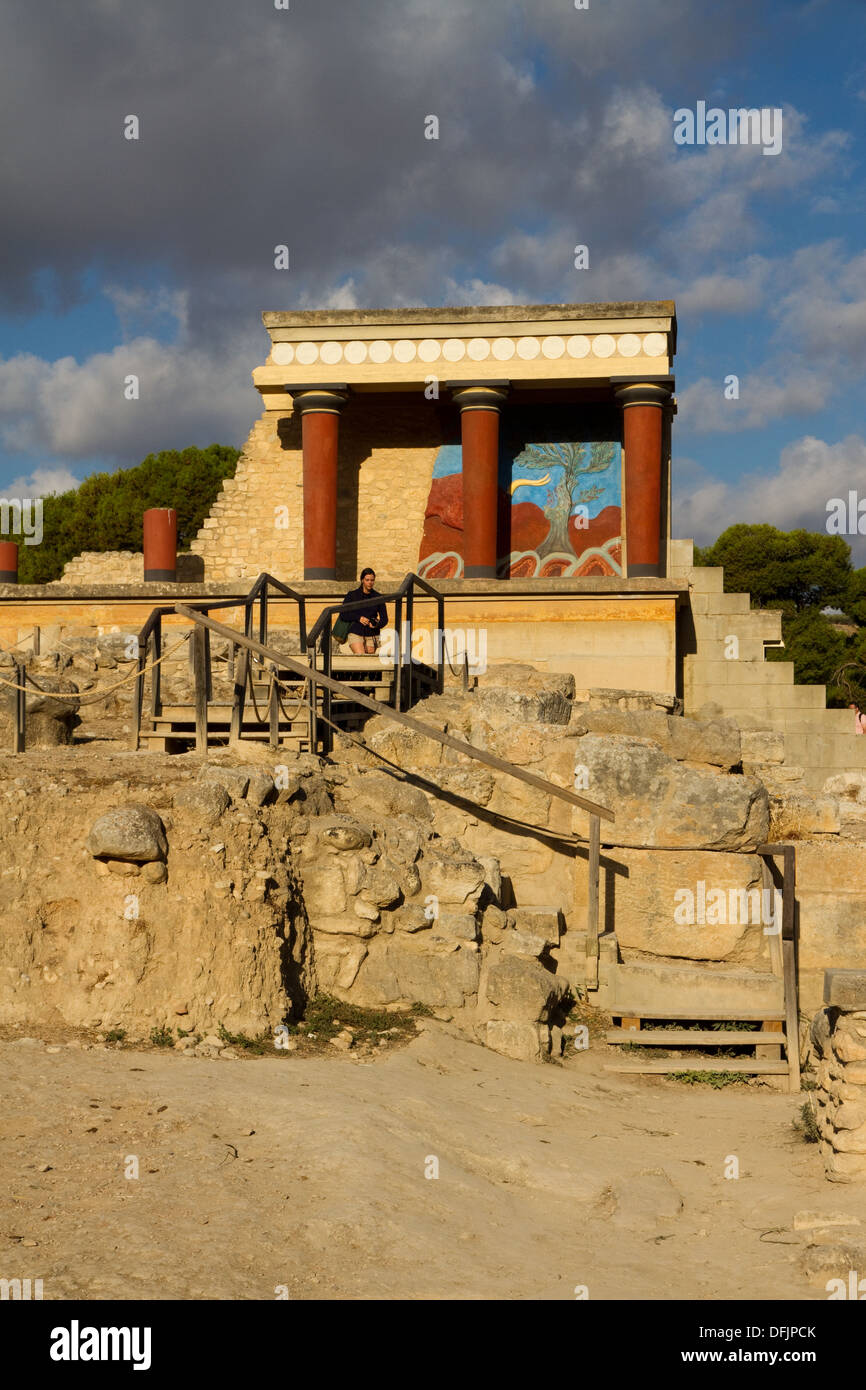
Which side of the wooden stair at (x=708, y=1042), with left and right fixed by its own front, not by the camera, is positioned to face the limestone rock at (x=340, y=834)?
right

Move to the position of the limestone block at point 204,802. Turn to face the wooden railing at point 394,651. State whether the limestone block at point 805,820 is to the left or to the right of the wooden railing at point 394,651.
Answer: right

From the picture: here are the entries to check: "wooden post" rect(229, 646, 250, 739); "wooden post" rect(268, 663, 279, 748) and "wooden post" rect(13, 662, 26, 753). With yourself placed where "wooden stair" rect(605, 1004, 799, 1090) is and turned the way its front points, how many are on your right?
3

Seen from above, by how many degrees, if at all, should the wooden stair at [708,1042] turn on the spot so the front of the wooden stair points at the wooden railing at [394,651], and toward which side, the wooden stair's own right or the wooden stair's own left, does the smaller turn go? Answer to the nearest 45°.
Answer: approximately 135° to the wooden stair's own right

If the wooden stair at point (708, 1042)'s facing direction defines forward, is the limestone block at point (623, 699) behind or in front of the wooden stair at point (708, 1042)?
behind

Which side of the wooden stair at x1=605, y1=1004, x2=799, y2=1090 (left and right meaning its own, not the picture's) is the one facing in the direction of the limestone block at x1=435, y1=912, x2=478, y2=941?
right

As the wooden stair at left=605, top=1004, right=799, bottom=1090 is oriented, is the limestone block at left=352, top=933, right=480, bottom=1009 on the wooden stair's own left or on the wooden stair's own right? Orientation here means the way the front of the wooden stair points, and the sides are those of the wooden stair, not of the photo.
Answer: on the wooden stair's own right

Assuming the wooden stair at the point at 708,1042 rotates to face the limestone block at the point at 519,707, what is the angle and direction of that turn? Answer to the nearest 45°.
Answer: approximately 135° to its right

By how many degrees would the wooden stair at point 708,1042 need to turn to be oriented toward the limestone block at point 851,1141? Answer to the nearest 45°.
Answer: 0° — it already faces it

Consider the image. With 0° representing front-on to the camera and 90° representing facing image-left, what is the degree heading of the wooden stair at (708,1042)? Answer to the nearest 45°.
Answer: approximately 0°

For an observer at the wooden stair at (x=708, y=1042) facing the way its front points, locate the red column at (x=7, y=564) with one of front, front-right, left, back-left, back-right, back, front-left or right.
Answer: back-right
